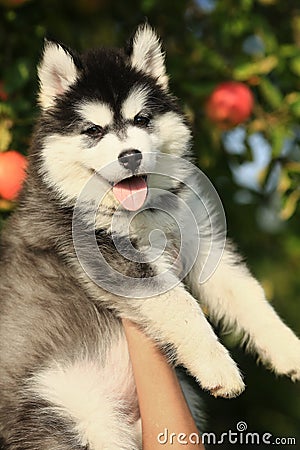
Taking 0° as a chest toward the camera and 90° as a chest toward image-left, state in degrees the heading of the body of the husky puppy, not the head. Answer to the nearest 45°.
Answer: approximately 315°

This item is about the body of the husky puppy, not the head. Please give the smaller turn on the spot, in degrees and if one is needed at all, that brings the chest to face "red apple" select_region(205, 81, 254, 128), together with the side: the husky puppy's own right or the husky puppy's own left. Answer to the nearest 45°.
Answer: approximately 135° to the husky puppy's own left

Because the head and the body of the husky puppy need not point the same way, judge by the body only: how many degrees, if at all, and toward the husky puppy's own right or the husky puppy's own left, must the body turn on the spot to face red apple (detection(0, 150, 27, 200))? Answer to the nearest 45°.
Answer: approximately 180°
